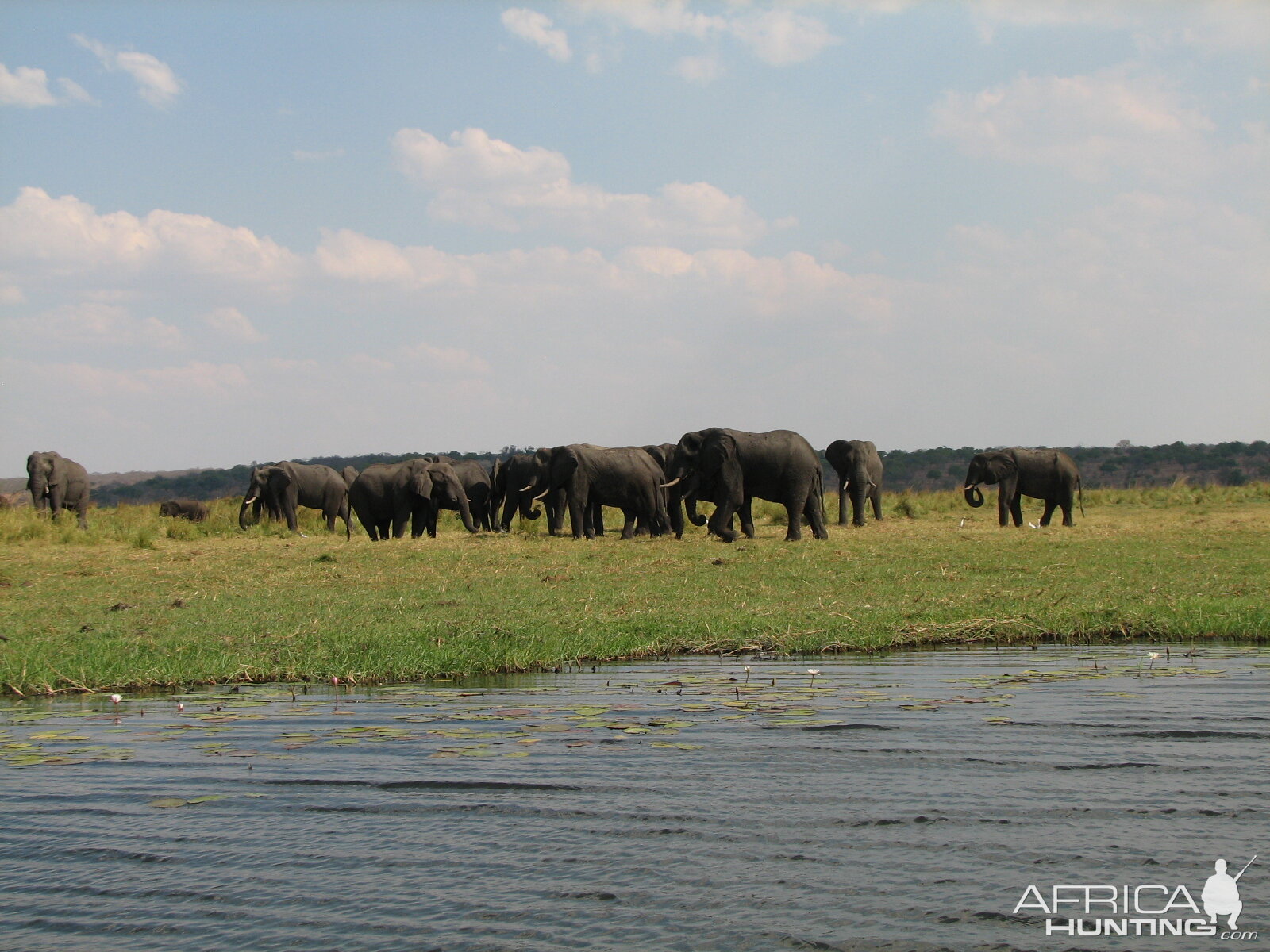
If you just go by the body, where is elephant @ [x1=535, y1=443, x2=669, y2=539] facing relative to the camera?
to the viewer's left

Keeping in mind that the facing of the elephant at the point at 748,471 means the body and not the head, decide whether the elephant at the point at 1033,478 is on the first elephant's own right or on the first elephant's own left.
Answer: on the first elephant's own right

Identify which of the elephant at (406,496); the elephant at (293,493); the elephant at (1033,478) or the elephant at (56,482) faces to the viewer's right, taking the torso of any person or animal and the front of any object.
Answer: the elephant at (406,496)

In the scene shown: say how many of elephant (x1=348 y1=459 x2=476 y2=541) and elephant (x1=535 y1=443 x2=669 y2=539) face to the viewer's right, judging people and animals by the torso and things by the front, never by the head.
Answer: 1

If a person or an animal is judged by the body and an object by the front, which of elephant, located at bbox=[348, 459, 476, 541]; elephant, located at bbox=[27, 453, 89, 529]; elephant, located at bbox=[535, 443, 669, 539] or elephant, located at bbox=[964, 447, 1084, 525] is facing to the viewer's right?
elephant, located at bbox=[348, 459, 476, 541]

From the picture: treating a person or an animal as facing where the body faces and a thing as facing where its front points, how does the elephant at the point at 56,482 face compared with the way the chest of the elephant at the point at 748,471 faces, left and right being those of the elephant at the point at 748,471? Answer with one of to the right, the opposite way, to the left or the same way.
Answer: to the left

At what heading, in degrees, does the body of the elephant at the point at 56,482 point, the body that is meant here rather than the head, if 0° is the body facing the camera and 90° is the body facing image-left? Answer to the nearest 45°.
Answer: approximately 45°

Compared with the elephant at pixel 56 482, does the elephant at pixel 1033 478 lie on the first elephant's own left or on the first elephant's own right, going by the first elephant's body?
on the first elephant's own left

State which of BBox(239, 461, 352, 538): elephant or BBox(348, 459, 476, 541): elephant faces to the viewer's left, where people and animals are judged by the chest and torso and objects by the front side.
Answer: BBox(239, 461, 352, 538): elephant

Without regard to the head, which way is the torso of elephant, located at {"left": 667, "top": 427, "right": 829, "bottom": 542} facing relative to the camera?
to the viewer's left

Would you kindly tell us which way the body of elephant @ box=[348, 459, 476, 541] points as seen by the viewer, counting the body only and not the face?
to the viewer's right

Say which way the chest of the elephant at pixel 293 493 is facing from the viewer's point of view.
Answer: to the viewer's left

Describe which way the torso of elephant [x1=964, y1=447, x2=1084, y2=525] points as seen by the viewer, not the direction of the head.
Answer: to the viewer's left

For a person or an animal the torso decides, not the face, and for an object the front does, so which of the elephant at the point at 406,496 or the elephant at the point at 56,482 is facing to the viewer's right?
the elephant at the point at 406,496

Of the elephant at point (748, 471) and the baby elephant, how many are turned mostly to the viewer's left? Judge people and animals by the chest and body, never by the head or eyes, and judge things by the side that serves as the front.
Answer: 2

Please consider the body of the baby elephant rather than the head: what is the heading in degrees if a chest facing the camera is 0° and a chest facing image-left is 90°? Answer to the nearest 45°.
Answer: approximately 90°

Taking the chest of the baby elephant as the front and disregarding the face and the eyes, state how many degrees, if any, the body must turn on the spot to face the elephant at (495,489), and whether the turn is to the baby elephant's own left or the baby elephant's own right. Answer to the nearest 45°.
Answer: approximately 135° to the baby elephant's own left

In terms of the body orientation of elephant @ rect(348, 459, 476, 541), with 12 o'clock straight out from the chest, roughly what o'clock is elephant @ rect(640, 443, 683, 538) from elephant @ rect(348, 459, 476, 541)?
elephant @ rect(640, 443, 683, 538) is roughly at 1 o'clock from elephant @ rect(348, 459, 476, 541).

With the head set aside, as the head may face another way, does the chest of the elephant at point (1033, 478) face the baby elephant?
yes
